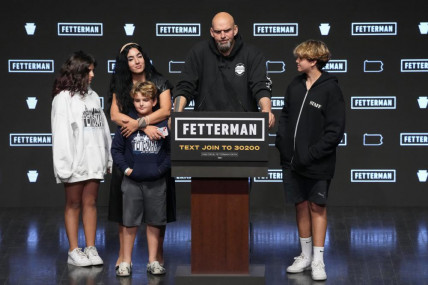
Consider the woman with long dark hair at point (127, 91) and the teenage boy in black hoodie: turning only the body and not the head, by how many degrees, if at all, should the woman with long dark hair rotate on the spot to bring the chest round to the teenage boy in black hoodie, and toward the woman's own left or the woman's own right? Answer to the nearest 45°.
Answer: approximately 90° to the woman's own left

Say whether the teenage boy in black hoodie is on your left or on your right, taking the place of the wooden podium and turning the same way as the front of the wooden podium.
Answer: on your left

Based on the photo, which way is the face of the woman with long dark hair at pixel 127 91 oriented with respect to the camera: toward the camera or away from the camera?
toward the camera

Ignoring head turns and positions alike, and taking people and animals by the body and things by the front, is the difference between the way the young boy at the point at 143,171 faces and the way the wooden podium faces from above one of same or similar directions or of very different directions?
same or similar directions

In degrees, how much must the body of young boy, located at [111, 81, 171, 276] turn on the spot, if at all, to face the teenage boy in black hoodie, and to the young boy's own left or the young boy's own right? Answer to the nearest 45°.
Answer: approximately 90° to the young boy's own left

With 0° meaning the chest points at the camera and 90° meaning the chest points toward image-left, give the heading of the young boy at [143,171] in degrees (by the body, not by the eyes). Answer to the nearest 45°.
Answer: approximately 0°

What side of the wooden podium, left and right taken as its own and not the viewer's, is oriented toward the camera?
front

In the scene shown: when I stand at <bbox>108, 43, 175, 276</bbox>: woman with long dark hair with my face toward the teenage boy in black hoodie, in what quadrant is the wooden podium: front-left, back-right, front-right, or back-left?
front-right

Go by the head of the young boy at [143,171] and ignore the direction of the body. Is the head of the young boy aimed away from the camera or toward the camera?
toward the camera

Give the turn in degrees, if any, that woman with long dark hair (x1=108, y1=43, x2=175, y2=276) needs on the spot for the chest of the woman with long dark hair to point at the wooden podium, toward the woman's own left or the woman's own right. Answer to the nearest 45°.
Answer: approximately 45° to the woman's own left

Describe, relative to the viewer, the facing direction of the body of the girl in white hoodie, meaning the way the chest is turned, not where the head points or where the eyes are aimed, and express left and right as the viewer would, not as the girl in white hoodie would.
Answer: facing the viewer and to the right of the viewer

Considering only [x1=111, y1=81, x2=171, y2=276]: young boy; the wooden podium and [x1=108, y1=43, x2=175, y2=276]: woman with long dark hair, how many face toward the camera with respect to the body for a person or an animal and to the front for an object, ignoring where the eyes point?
3

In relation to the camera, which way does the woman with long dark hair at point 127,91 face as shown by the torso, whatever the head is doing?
toward the camera
